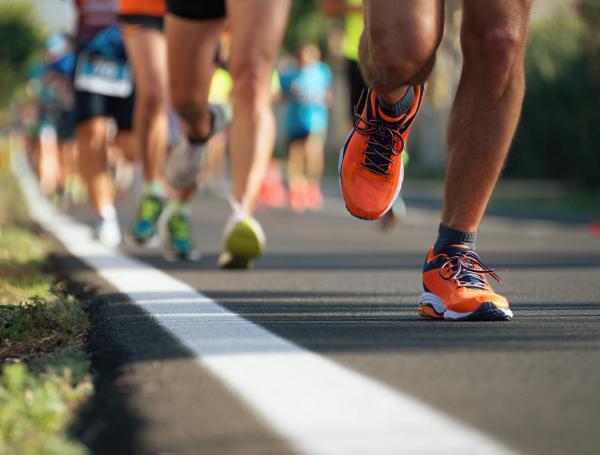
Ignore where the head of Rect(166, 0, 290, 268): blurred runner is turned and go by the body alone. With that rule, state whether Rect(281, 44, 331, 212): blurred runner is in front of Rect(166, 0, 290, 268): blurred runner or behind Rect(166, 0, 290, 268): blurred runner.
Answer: behind

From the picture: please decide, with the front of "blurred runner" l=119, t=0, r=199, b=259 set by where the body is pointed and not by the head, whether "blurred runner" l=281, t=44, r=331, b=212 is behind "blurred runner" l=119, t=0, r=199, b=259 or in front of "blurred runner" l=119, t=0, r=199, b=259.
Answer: behind

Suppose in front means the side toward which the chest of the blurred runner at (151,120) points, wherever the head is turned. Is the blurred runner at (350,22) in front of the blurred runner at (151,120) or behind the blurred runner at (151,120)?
behind

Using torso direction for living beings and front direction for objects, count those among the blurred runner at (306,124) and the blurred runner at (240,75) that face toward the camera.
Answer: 2

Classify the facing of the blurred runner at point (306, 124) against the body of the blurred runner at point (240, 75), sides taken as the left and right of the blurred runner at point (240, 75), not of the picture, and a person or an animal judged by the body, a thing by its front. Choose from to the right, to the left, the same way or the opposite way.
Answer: the same way

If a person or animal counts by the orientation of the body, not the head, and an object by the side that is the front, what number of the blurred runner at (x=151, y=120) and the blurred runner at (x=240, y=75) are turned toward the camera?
2

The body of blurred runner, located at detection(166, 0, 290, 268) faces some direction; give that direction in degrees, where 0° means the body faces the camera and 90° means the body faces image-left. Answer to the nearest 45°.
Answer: approximately 0°

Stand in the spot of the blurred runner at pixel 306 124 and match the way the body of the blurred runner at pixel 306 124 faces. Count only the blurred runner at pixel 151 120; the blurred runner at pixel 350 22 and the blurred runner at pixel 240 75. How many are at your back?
0

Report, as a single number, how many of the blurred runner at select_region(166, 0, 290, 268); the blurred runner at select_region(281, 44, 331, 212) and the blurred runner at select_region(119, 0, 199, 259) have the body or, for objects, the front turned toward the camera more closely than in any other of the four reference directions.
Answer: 3

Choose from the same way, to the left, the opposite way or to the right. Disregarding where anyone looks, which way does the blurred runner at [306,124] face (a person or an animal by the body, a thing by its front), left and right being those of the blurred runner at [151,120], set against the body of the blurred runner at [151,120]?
the same way

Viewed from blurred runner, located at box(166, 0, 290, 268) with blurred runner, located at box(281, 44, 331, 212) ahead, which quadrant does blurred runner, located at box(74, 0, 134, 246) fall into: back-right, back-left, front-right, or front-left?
front-left

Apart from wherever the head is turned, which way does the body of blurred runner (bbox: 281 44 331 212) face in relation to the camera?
toward the camera

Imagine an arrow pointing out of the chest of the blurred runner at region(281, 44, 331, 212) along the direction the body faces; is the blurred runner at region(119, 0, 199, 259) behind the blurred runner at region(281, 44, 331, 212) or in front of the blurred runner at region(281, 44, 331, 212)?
in front
